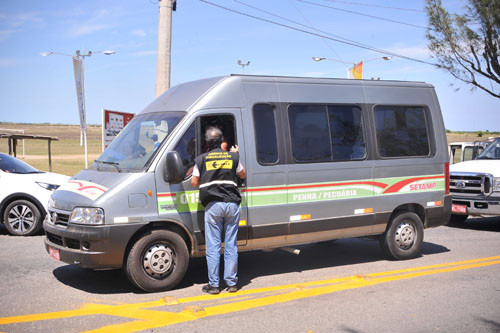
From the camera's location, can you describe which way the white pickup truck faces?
facing the viewer and to the left of the viewer

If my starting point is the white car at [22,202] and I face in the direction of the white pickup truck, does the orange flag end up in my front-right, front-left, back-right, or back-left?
front-left

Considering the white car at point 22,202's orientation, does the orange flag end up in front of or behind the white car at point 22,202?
in front

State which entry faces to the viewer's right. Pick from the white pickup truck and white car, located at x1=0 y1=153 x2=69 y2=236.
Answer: the white car

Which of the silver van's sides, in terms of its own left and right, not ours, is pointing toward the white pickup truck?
back

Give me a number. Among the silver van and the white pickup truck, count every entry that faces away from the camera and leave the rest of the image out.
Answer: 0

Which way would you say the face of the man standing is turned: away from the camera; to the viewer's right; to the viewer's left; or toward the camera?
away from the camera

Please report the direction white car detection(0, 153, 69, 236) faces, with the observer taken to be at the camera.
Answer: facing to the right of the viewer

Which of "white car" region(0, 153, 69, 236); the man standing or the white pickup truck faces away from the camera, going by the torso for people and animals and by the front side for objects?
the man standing

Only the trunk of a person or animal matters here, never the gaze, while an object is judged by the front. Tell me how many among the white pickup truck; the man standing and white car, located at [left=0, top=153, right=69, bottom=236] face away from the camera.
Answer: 1

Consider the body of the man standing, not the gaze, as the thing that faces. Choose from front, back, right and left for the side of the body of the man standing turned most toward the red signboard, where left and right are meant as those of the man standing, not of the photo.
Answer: front

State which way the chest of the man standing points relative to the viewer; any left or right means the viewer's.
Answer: facing away from the viewer

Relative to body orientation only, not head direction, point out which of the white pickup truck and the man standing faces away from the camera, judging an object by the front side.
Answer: the man standing

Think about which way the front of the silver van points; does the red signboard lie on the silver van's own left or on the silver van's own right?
on the silver van's own right
